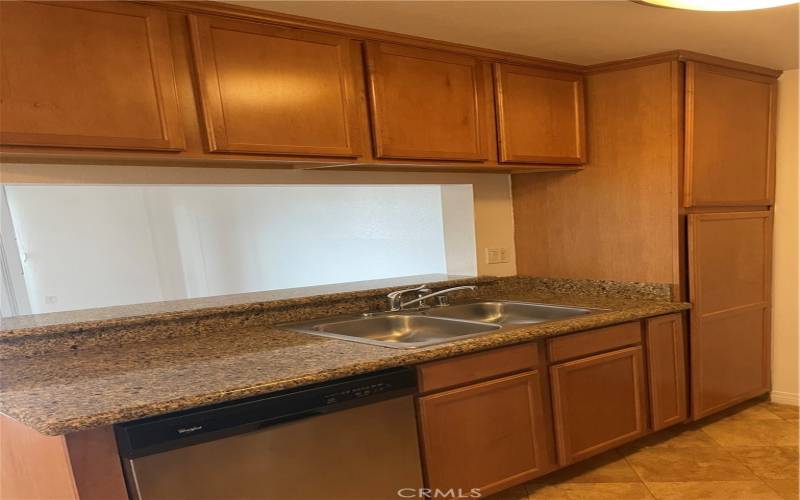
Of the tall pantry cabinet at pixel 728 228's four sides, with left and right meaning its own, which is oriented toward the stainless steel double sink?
right

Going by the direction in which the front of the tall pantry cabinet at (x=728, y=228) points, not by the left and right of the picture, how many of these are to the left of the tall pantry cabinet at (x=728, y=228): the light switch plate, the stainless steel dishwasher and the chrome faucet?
0

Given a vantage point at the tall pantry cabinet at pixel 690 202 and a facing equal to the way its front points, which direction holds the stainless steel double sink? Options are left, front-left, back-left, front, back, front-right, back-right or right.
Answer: right

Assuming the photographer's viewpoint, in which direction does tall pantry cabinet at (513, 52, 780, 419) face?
facing the viewer and to the right of the viewer

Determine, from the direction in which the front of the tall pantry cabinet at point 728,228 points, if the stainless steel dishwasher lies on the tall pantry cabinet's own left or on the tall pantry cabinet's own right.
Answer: on the tall pantry cabinet's own right

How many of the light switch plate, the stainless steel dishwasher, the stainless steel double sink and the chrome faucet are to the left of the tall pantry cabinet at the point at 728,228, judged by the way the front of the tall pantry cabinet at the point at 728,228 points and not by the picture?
0

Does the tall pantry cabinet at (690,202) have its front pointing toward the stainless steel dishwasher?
no

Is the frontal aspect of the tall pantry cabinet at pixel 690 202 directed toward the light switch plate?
no

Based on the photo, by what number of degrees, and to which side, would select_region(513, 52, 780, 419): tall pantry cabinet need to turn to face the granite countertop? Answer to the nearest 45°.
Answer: approximately 90° to its right

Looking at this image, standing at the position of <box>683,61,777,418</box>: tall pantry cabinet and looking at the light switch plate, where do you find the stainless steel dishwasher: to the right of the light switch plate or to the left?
left

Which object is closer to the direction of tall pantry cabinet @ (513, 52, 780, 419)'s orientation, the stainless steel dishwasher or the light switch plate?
the stainless steel dishwasher

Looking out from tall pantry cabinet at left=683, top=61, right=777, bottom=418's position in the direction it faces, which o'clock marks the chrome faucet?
The chrome faucet is roughly at 3 o'clock from the tall pantry cabinet.
